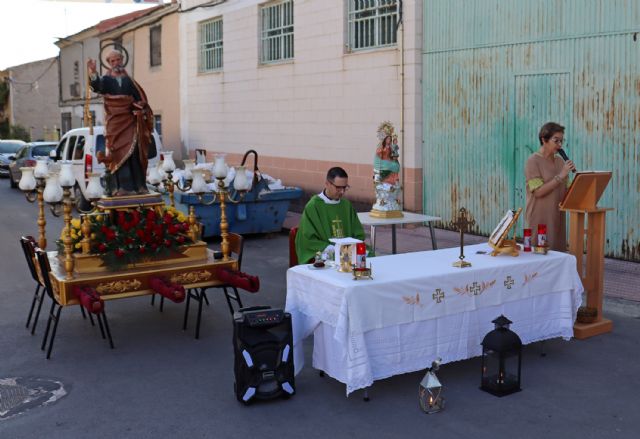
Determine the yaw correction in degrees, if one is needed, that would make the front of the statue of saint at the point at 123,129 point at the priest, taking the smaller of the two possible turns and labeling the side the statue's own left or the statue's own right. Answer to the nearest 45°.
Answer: approximately 45° to the statue's own left

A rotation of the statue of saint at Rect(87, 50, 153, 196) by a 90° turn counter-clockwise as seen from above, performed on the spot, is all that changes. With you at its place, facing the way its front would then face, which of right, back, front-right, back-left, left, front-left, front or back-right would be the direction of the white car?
left

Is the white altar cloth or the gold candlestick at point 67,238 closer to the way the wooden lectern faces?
the gold candlestick

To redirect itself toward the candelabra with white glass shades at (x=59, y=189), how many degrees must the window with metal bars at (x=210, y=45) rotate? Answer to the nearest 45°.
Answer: approximately 45° to its left

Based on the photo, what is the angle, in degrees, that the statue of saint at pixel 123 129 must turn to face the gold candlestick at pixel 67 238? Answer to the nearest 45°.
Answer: approximately 45° to its right

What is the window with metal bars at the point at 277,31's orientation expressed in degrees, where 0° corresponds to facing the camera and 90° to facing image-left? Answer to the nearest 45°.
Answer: approximately 45°

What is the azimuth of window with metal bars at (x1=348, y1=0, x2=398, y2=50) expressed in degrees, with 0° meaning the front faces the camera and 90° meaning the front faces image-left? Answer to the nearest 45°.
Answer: approximately 45°
